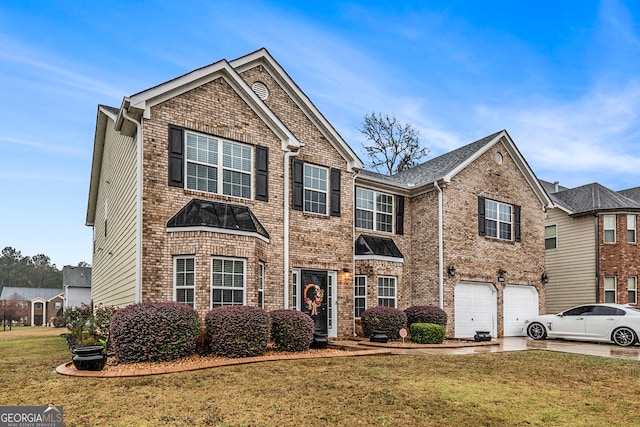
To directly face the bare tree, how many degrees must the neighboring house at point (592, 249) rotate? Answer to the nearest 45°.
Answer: approximately 180°

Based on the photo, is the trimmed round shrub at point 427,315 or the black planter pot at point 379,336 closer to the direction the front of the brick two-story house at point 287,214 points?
the black planter pot

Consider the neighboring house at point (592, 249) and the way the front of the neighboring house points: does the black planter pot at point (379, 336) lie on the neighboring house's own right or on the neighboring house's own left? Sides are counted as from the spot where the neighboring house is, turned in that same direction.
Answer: on the neighboring house's own right

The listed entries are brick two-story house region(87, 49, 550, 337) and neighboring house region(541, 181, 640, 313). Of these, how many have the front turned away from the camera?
0

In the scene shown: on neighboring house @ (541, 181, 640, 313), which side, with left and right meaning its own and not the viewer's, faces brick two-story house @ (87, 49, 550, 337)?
right

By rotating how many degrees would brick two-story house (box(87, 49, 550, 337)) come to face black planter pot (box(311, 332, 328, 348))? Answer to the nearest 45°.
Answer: approximately 45° to its right

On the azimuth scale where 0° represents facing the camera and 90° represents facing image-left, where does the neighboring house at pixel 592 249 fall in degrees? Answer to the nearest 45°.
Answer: approximately 315°

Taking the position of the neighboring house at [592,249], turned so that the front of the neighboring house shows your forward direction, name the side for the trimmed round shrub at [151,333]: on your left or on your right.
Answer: on your right

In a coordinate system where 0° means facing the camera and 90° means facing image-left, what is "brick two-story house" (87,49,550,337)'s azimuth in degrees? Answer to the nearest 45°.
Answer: approximately 315°
